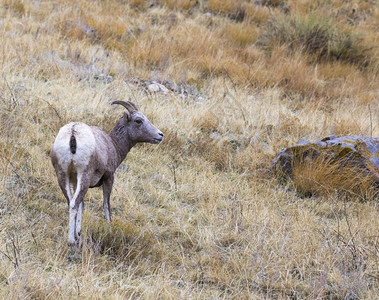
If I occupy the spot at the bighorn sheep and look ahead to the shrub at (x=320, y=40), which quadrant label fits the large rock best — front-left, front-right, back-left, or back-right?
front-right

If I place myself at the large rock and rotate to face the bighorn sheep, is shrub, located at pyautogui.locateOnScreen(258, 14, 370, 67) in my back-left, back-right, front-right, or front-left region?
back-right

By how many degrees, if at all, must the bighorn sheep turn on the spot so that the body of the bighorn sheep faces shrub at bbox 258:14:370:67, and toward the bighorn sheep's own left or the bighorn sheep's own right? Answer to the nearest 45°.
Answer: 0° — it already faces it

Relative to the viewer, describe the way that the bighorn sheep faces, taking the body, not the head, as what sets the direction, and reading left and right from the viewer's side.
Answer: facing away from the viewer and to the right of the viewer

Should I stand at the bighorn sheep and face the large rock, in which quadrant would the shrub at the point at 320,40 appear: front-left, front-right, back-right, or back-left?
front-left

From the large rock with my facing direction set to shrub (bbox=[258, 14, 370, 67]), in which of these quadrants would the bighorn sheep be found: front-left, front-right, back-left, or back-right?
back-left

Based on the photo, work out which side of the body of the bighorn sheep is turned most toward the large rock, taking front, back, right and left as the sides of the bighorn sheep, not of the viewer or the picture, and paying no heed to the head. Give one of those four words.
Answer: front
